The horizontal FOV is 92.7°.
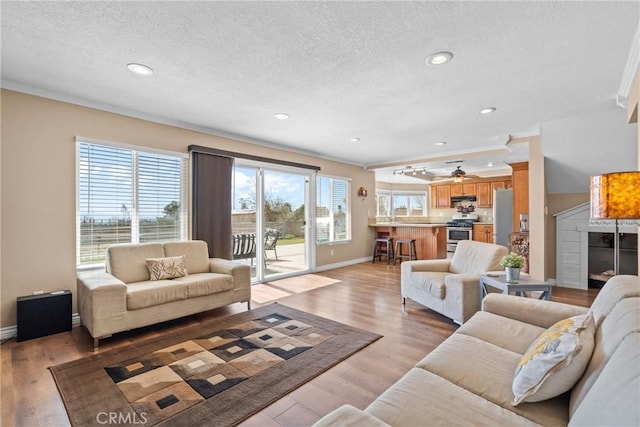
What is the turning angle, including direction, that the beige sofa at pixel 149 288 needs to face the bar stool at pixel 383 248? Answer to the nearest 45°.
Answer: approximately 90° to its left

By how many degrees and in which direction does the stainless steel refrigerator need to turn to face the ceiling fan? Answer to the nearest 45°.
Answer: approximately 45° to its right

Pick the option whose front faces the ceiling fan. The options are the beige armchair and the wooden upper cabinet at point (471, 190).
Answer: the wooden upper cabinet

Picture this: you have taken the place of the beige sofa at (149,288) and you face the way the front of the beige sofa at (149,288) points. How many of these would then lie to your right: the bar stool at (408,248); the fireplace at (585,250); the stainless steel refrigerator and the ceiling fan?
0

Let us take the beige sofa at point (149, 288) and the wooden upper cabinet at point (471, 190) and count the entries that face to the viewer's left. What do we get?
0

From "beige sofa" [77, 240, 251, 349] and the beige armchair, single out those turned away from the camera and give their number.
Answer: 0

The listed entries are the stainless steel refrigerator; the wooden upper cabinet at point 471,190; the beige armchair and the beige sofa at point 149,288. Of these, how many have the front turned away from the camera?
0

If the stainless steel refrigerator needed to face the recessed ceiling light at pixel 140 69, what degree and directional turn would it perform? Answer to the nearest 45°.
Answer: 0° — it already faces it

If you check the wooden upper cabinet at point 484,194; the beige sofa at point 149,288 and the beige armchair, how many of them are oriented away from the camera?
0

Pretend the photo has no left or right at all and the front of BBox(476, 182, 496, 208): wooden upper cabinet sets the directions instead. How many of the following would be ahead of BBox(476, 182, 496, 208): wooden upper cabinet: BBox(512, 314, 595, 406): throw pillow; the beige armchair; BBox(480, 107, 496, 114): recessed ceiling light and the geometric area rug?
4

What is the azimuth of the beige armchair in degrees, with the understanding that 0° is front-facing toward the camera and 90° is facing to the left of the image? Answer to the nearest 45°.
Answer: approximately 45°

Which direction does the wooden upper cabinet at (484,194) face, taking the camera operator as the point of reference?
facing the viewer

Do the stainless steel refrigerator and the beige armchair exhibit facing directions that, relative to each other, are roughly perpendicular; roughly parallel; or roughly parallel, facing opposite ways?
roughly parallel

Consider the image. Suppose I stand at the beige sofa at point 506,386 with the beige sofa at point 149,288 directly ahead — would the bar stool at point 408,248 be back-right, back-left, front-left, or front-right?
front-right

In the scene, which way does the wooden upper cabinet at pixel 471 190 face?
toward the camera

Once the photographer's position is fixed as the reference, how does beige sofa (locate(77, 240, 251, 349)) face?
facing the viewer and to the right of the viewer

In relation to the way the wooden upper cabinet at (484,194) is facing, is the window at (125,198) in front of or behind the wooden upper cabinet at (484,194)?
in front

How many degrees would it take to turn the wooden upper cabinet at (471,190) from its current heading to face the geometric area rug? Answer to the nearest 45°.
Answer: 0° — it already faces it

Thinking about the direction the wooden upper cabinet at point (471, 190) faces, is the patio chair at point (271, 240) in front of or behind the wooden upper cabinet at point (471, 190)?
in front

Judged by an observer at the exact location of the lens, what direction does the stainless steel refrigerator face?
facing the viewer and to the left of the viewer
